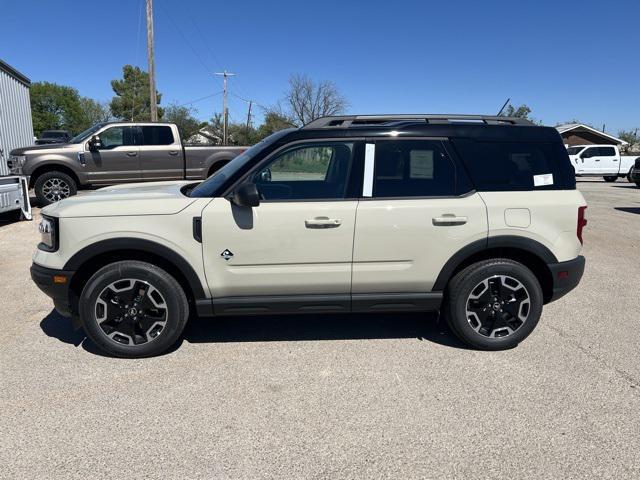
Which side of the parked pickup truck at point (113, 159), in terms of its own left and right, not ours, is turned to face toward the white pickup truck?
back

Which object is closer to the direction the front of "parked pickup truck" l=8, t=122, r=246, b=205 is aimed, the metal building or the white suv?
the metal building

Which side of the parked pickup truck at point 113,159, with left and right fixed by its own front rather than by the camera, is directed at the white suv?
left

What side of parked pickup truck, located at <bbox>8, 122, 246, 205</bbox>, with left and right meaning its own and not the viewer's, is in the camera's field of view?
left

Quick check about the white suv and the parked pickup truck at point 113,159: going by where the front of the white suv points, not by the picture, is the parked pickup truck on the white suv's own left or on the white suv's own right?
on the white suv's own right

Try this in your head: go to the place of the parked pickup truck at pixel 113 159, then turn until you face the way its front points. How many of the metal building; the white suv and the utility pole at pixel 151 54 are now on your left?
1

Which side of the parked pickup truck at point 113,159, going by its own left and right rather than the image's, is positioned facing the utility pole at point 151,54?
right

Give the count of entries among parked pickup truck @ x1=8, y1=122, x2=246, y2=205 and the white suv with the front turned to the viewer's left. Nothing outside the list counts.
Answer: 2

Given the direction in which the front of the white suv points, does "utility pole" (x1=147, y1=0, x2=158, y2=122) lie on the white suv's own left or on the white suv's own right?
on the white suv's own right

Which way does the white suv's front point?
to the viewer's left

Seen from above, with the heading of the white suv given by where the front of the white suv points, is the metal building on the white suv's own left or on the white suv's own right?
on the white suv's own right
